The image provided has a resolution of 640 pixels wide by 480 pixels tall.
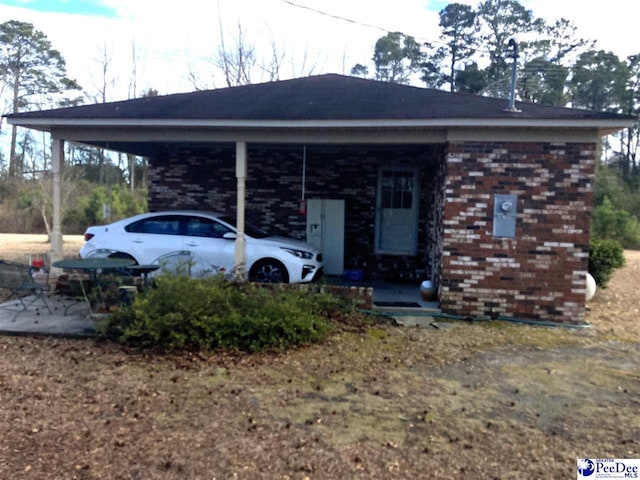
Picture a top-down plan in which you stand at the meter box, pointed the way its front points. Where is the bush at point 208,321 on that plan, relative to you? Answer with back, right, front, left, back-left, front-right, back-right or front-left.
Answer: front-right

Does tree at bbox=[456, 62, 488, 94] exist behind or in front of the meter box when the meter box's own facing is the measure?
behind

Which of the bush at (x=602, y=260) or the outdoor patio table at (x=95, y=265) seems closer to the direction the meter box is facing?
the outdoor patio table

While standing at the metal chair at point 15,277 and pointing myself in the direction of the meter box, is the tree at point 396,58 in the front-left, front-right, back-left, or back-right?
front-left

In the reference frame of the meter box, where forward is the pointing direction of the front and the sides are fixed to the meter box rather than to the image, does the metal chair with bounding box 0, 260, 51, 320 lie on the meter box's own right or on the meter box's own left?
on the meter box's own right

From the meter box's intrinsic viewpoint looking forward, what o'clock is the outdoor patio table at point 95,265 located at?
The outdoor patio table is roughly at 2 o'clock from the meter box.

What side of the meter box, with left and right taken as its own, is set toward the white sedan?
right

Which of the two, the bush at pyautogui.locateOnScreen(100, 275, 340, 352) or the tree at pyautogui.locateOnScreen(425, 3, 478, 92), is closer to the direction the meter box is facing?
the bush

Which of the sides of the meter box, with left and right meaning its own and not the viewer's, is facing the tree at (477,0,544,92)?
back

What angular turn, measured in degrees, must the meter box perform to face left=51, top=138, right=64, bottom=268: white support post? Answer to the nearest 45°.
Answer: approximately 90° to its right

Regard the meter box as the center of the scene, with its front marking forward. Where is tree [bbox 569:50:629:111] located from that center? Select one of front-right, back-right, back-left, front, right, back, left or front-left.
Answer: back

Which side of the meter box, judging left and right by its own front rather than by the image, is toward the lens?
front
